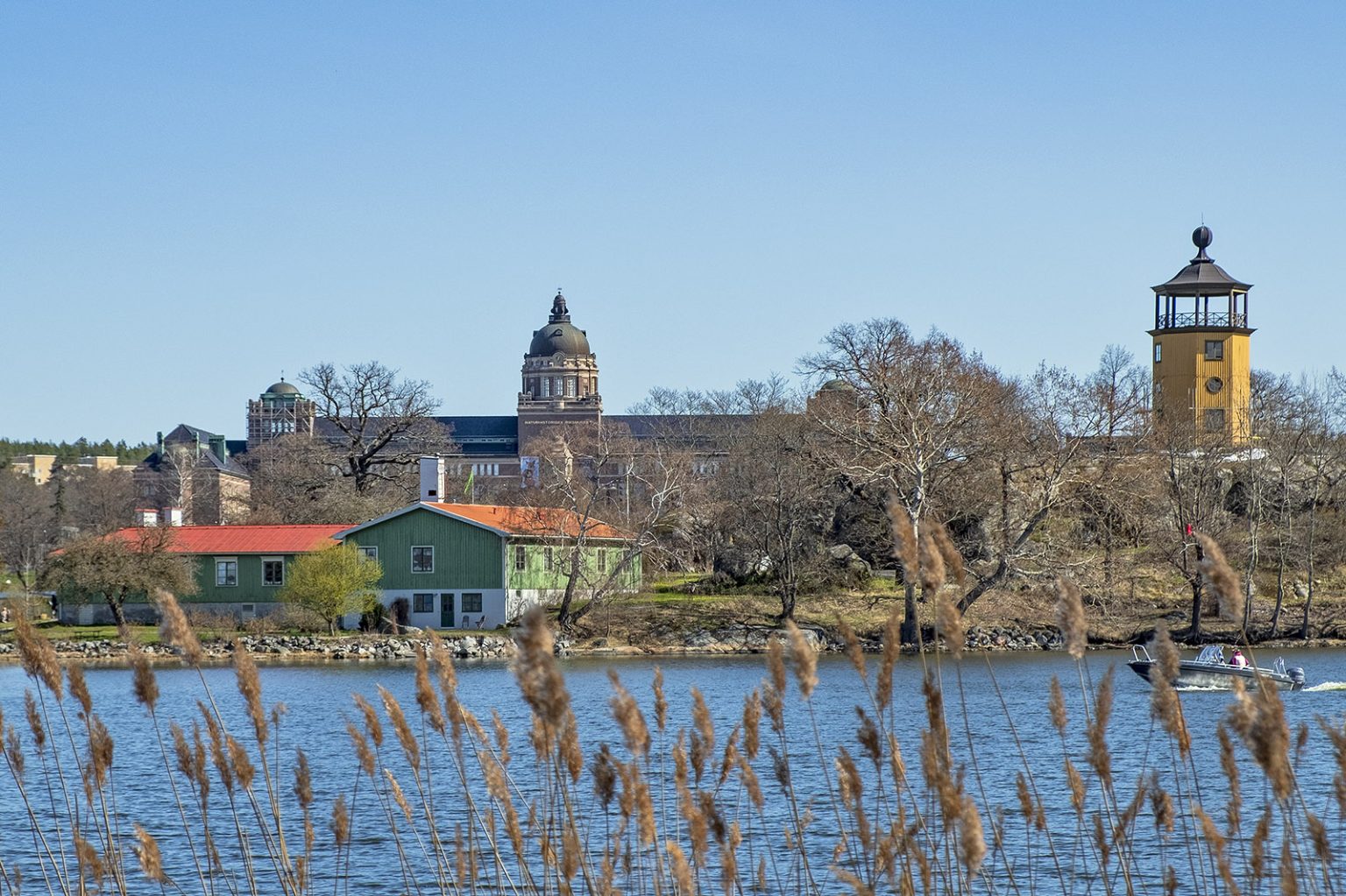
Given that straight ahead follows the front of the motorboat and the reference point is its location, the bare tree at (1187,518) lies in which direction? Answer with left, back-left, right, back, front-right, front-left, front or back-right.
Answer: right

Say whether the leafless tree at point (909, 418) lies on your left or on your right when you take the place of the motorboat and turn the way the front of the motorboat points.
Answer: on your right

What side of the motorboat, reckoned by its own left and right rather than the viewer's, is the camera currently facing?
left
